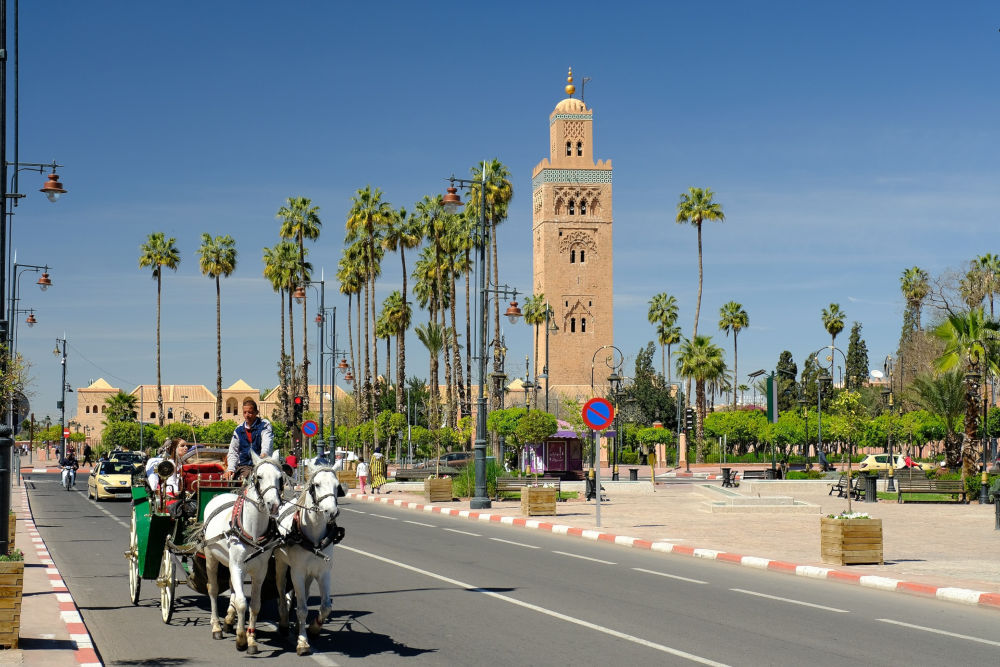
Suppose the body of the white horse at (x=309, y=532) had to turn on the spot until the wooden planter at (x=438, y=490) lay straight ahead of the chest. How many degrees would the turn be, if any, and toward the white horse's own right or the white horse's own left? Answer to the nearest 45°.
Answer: approximately 135° to the white horse's own left

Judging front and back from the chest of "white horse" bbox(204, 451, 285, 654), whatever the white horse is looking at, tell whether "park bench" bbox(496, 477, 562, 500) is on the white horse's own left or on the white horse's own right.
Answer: on the white horse's own left

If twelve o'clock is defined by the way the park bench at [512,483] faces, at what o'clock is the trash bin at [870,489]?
The trash bin is roughly at 9 o'clock from the park bench.

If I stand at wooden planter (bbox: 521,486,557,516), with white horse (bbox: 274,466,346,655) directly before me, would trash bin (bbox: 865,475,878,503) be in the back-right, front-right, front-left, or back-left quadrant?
back-left

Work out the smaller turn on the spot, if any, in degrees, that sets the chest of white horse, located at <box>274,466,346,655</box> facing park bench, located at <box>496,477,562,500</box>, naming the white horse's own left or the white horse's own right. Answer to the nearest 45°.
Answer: approximately 135° to the white horse's own left

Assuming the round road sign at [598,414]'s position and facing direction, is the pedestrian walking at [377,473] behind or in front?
behind

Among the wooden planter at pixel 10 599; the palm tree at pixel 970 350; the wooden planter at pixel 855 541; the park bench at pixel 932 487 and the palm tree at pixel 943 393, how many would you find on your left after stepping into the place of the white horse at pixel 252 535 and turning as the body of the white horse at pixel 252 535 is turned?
4
